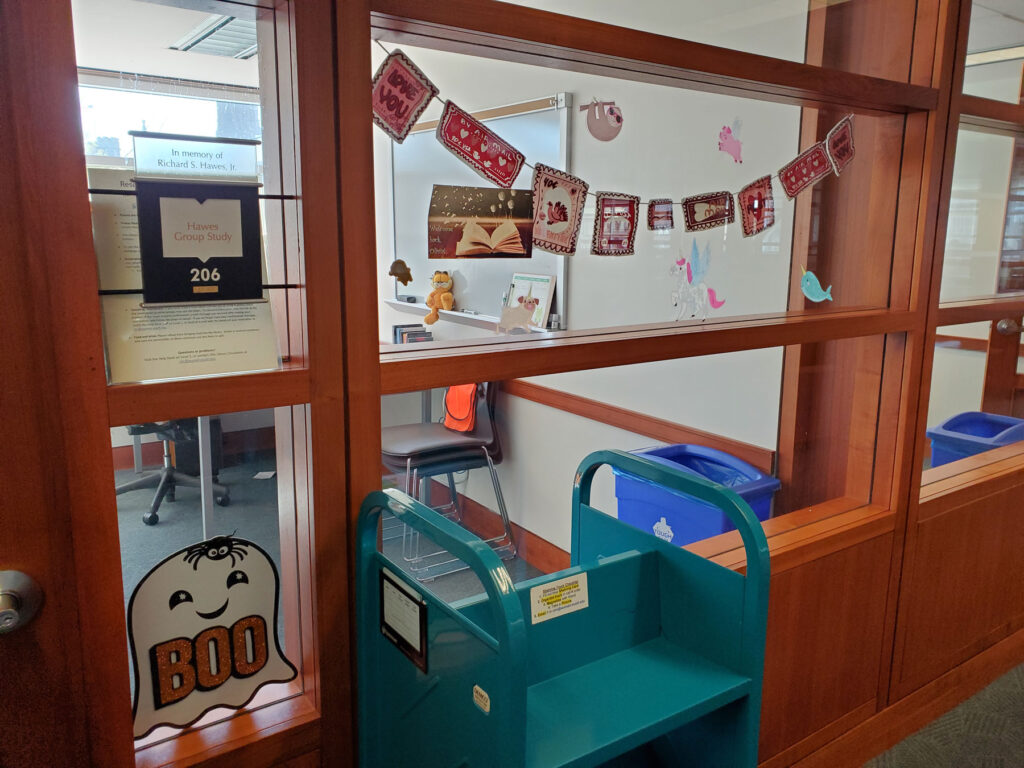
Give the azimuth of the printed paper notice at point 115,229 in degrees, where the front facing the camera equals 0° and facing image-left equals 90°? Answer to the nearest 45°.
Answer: approximately 0°

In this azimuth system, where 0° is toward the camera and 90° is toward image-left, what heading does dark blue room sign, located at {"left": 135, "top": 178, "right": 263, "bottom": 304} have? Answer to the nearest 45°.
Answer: approximately 0°

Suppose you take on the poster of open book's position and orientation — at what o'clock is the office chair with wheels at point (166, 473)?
The office chair with wheels is roughly at 2 o'clock from the poster of open book.

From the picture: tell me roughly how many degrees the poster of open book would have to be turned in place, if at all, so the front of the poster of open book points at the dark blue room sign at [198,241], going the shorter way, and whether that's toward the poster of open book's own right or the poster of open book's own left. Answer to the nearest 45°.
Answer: approximately 45° to the poster of open book's own right
